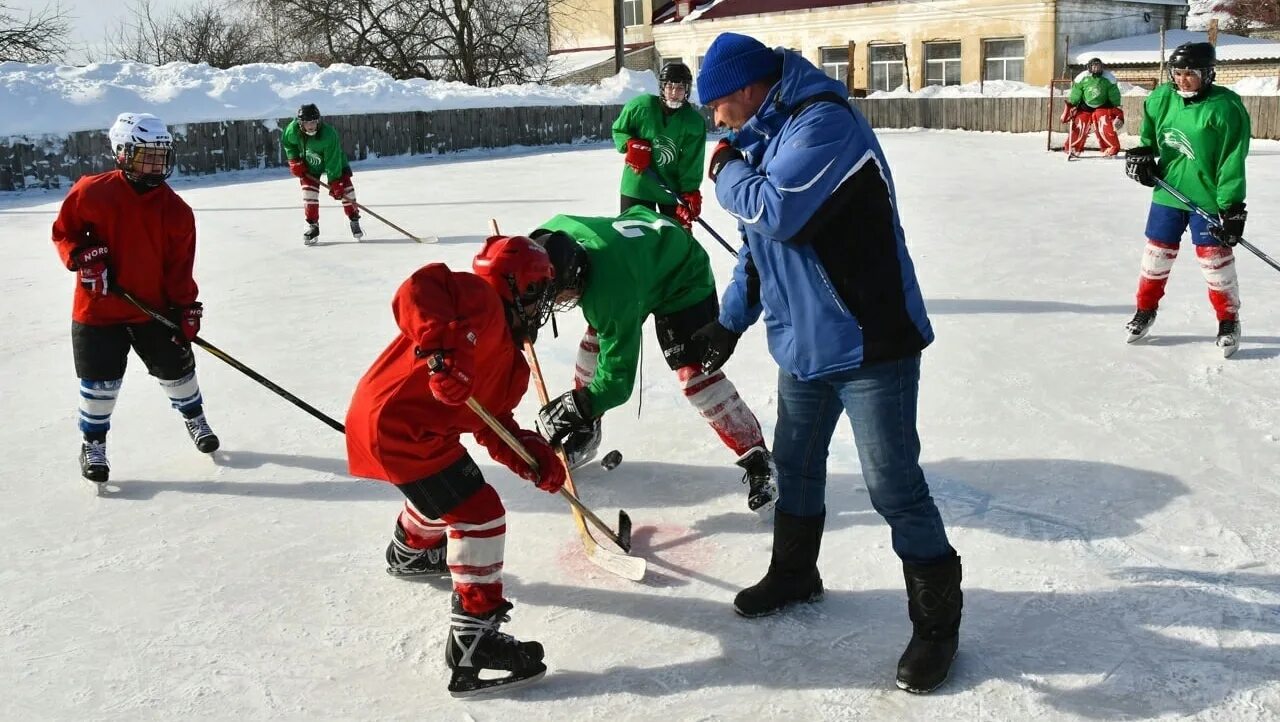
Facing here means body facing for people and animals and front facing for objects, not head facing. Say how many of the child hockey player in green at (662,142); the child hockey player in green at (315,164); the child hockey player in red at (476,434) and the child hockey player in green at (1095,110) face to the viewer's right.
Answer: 1

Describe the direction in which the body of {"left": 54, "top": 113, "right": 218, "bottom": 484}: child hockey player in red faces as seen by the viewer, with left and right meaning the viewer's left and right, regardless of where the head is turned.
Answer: facing the viewer and to the right of the viewer

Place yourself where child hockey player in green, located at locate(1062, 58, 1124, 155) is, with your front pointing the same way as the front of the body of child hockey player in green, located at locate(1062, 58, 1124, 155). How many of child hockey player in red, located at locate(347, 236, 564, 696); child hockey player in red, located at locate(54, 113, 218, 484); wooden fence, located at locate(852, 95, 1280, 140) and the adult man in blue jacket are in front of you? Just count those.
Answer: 3

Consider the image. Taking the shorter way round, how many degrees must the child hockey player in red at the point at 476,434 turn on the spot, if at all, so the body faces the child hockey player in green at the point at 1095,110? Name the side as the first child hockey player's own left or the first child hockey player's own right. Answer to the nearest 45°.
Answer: approximately 45° to the first child hockey player's own left

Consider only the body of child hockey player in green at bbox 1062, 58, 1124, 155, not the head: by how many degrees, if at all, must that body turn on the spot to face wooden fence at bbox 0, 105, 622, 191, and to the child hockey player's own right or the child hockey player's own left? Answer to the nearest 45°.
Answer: approximately 90° to the child hockey player's own right

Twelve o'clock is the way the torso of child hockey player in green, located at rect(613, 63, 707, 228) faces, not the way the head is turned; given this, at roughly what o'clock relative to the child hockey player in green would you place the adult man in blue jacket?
The adult man in blue jacket is roughly at 12 o'clock from the child hockey player in green.

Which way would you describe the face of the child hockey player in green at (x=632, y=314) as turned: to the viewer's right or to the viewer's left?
to the viewer's left

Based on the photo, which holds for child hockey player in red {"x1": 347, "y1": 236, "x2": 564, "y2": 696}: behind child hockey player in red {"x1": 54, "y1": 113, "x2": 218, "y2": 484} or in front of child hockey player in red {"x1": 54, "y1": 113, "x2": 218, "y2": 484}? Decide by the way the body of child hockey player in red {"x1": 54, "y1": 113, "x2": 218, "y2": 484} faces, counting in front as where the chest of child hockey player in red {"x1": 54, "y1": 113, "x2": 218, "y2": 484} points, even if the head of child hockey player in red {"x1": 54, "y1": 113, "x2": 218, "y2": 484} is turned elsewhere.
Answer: in front

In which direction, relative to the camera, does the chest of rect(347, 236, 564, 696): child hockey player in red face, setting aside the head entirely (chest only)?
to the viewer's right

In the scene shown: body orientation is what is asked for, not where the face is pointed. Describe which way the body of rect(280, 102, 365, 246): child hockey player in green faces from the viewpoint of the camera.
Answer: toward the camera

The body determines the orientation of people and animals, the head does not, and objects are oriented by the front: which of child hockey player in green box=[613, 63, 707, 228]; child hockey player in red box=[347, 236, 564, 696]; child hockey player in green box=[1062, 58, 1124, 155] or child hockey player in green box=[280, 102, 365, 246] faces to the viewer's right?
the child hockey player in red

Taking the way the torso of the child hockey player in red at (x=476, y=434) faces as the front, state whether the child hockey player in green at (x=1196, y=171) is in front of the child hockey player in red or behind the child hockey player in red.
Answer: in front

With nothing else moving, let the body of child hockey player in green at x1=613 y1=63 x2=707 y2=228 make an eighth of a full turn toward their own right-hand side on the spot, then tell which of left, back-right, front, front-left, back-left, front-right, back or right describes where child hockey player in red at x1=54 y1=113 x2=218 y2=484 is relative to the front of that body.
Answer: front

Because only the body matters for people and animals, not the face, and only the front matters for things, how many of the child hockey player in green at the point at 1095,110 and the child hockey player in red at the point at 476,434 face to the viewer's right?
1
